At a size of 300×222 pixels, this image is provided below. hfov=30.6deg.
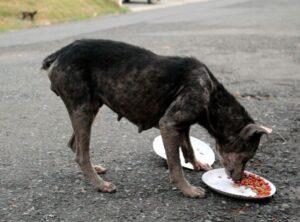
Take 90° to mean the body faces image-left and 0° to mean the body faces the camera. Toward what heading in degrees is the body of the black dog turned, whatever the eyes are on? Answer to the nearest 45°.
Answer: approximately 270°

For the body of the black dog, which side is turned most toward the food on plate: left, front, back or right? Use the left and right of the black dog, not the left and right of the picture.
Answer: front
